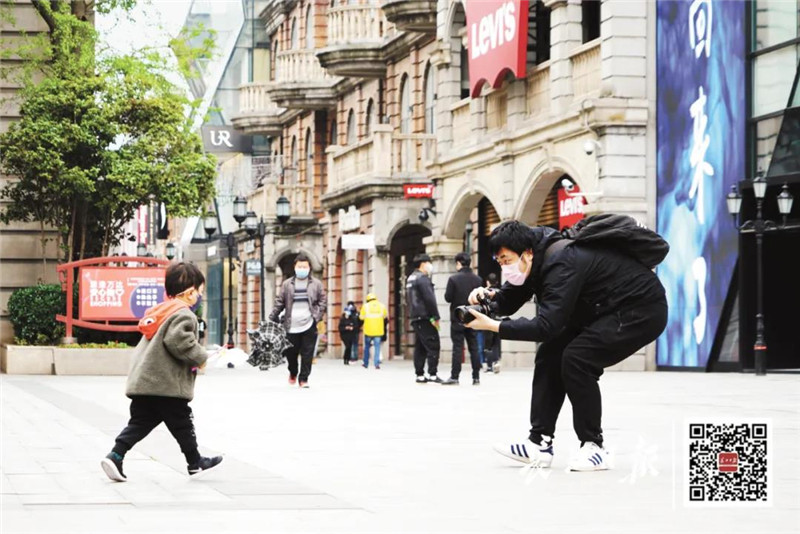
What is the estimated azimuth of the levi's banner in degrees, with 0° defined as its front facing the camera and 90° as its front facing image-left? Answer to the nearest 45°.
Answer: approximately 45°

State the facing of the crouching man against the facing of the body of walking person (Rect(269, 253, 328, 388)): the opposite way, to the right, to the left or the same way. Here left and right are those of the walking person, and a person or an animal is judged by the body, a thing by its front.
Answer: to the right

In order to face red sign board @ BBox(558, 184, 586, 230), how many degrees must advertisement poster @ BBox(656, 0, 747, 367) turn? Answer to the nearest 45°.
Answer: approximately 135° to its right

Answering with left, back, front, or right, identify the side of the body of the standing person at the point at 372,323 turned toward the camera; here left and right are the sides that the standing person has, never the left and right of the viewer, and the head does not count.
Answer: back

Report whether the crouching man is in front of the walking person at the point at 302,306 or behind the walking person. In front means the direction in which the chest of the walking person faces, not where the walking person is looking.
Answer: in front

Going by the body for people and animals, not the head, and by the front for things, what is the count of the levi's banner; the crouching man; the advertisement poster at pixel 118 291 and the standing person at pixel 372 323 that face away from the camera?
1

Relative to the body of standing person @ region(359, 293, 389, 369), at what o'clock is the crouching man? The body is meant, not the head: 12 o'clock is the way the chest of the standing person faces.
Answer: The crouching man is roughly at 6 o'clock from the standing person.

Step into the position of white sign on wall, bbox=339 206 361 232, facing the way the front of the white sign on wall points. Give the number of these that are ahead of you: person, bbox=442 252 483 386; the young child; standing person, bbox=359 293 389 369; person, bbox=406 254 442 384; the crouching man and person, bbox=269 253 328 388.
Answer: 6

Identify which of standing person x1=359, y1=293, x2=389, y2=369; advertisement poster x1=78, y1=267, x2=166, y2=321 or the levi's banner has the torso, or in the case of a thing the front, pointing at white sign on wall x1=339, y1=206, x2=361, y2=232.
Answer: the standing person

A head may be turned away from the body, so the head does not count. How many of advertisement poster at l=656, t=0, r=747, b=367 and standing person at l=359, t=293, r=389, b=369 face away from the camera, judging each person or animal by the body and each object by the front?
1

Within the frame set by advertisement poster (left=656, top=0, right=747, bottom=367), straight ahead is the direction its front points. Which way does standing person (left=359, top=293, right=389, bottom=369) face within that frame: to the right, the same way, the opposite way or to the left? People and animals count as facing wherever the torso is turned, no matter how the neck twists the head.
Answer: the opposite way

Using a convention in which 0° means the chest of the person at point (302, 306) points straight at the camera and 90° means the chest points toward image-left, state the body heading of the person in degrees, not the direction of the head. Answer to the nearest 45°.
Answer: approximately 0°
